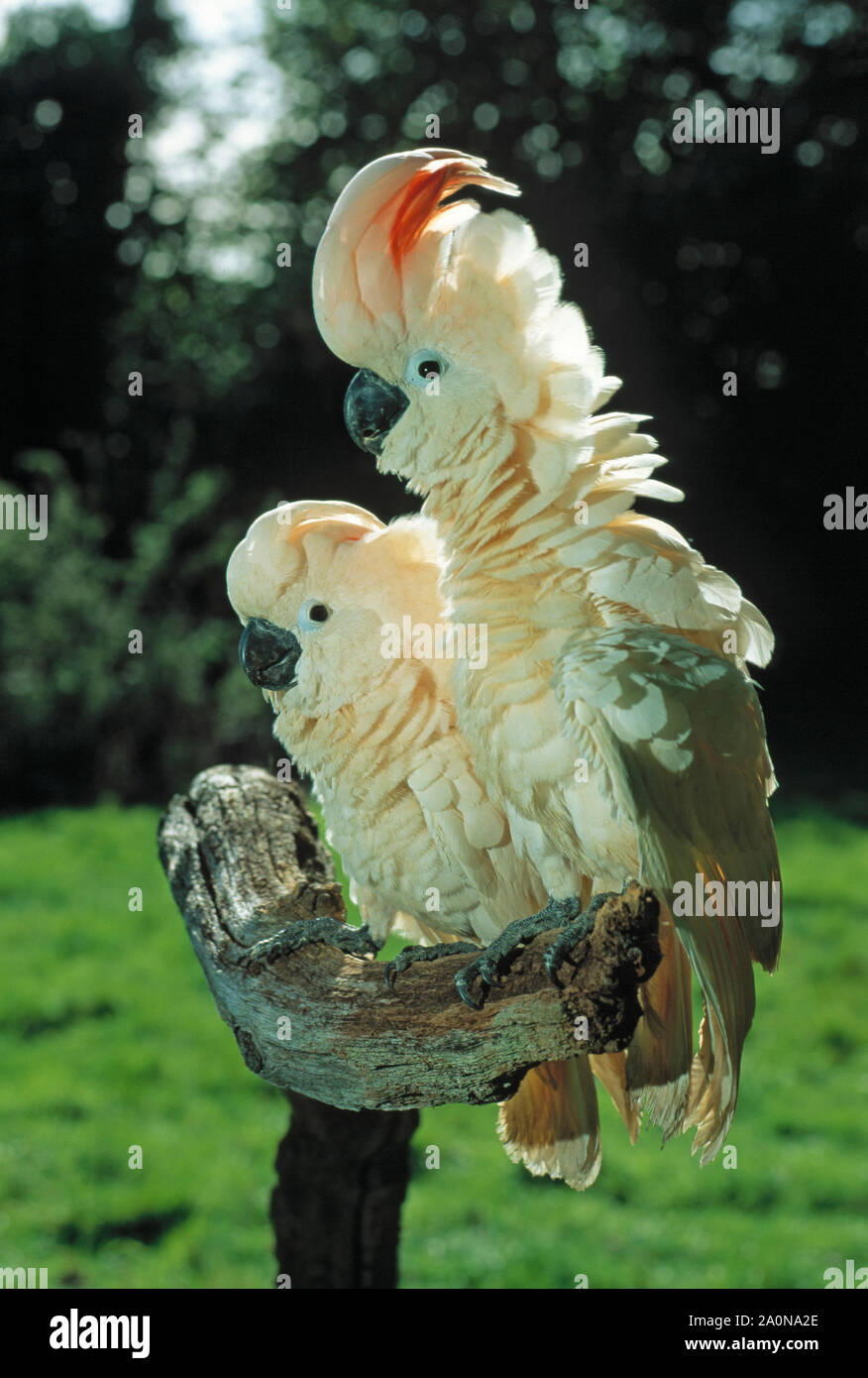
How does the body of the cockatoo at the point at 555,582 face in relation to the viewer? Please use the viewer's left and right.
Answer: facing to the left of the viewer
